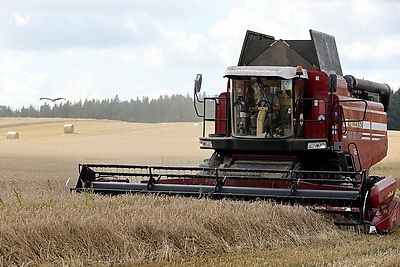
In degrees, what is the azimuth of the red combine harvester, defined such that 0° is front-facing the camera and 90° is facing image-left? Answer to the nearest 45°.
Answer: approximately 45°
